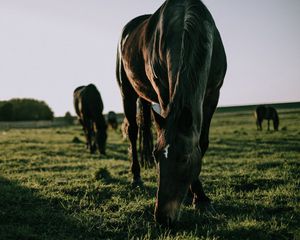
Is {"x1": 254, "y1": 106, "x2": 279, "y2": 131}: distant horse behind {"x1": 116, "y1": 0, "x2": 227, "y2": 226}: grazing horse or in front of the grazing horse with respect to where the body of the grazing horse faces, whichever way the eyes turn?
behind

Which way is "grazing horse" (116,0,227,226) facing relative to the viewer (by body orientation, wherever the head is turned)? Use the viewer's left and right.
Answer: facing the viewer

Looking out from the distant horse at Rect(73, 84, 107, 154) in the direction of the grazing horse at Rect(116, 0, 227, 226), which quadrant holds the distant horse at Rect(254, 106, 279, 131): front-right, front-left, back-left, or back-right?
back-left

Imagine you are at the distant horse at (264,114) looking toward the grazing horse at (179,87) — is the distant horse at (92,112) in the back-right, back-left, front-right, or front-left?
front-right

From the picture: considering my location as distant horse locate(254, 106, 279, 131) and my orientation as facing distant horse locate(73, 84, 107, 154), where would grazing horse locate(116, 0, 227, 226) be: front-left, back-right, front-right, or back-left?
front-left

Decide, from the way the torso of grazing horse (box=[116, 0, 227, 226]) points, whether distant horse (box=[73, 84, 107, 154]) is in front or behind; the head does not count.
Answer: behind

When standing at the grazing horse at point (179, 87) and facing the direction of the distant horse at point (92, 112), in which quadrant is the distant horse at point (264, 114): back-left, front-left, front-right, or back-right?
front-right
